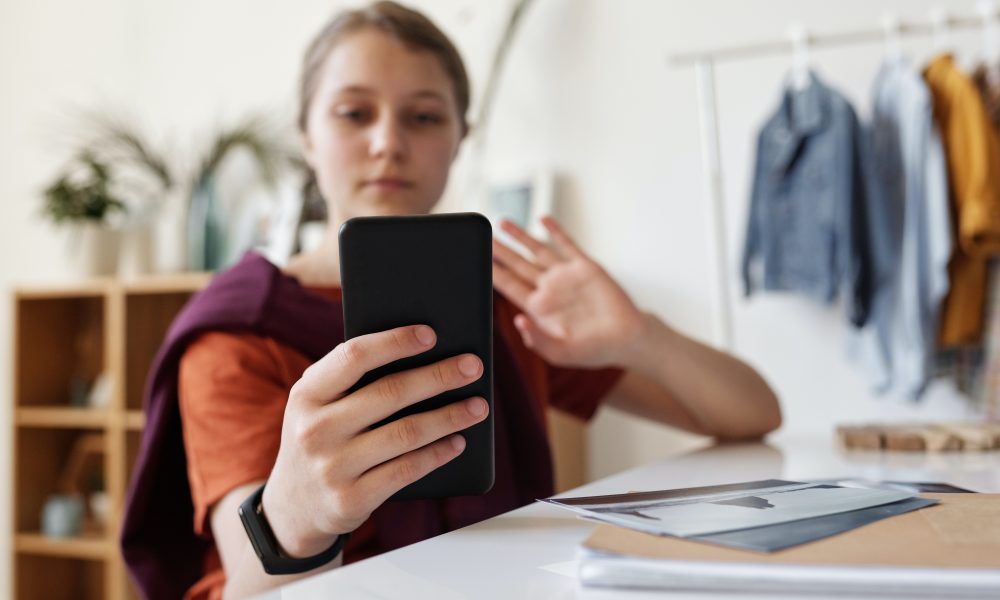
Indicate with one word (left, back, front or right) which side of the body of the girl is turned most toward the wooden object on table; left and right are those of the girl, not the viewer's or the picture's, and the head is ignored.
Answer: left

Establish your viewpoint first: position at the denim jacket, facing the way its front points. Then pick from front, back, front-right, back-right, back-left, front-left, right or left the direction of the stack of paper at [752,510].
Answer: front-left

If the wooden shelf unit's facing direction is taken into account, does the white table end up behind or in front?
in front

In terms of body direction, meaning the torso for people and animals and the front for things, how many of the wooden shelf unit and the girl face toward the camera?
2

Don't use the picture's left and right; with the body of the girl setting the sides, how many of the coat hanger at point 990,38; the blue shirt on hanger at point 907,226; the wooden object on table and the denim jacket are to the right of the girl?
0

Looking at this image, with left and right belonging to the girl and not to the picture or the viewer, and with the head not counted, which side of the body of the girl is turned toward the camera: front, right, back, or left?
front

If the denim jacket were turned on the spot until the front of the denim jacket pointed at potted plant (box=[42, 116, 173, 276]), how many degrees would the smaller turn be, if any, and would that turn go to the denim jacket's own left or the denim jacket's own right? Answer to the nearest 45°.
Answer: approximately 45° to the denim jacket's own right

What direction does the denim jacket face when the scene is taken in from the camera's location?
facing the viewer and to the left of the viewer

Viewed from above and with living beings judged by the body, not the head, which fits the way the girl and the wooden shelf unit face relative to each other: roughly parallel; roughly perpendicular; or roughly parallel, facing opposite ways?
roughly parallel

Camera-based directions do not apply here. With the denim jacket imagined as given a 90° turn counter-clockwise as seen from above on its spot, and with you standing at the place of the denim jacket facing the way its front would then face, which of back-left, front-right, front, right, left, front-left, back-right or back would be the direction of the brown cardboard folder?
front-right

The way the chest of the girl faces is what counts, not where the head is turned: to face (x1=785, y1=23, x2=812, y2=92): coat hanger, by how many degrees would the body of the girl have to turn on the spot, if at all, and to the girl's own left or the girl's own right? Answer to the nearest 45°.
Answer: approximately 135° to the girl's own left

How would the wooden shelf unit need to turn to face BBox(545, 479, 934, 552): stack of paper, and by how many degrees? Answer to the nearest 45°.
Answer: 0° — it already faces it

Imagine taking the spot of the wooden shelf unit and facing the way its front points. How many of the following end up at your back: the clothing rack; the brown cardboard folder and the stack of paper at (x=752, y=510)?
0

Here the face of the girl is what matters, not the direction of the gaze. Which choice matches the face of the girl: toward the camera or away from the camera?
toward the camera

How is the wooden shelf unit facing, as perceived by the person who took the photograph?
facing the viewer

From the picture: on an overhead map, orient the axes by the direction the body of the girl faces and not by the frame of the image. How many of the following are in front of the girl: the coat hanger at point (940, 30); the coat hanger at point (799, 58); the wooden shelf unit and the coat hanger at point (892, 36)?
0
